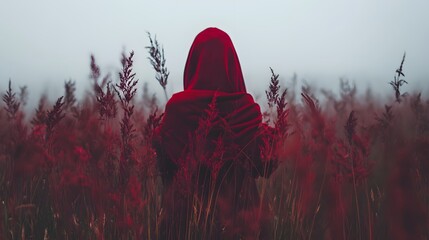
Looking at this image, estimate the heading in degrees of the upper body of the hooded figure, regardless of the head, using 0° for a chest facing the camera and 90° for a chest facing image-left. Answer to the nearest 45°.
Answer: approximately 180°
